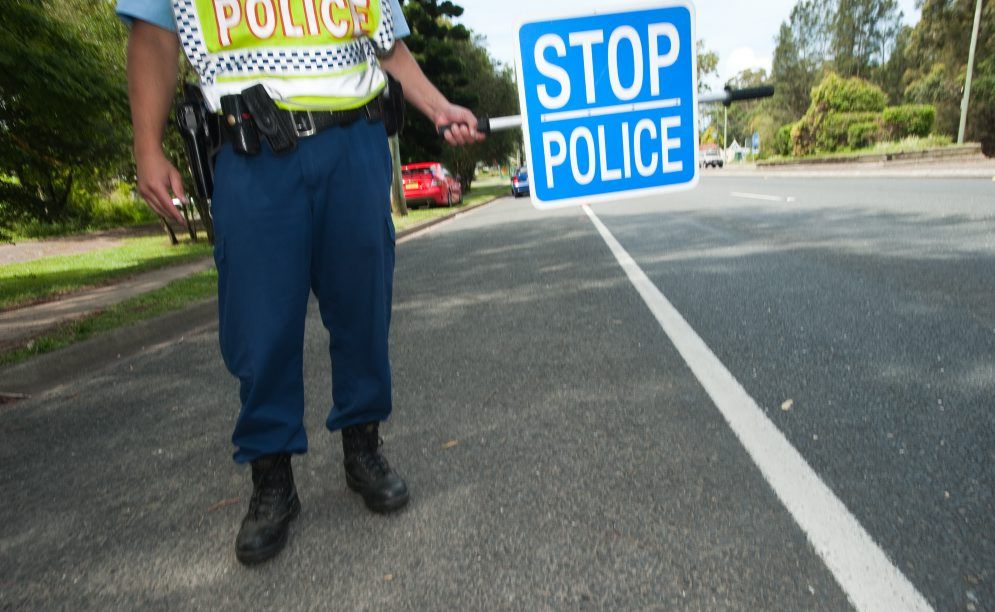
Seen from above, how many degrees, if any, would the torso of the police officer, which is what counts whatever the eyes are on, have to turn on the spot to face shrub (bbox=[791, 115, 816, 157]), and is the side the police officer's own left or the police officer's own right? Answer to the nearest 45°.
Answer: approximately 135° to the police officer's own left

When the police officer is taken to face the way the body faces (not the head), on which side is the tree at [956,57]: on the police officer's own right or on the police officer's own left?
on the police officer's own left

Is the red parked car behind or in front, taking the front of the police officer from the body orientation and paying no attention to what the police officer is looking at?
behind

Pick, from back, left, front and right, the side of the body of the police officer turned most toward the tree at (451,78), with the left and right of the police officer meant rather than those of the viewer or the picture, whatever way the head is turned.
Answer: back

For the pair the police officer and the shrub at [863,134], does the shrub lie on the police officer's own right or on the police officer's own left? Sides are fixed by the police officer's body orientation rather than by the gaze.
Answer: on the police officer's own left

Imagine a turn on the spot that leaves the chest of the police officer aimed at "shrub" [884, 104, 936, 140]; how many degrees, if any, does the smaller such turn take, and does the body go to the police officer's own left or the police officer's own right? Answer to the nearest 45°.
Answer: approximately 135° to the police officer's own left

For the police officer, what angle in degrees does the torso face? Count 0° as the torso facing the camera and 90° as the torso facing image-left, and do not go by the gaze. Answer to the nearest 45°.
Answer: approximately 0°

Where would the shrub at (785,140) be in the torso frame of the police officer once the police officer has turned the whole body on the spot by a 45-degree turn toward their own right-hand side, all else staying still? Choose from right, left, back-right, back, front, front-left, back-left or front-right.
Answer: back
